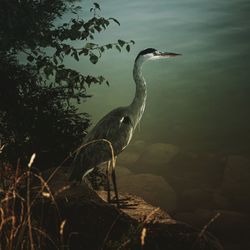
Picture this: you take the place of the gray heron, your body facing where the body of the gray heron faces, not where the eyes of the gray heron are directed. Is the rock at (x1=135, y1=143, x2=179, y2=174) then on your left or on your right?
on your left

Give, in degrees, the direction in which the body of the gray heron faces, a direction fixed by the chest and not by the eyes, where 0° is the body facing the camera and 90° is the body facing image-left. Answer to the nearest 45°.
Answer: approximately 270°

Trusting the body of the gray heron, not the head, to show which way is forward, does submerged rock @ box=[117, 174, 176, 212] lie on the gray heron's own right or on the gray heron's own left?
on the gray heron's own left
